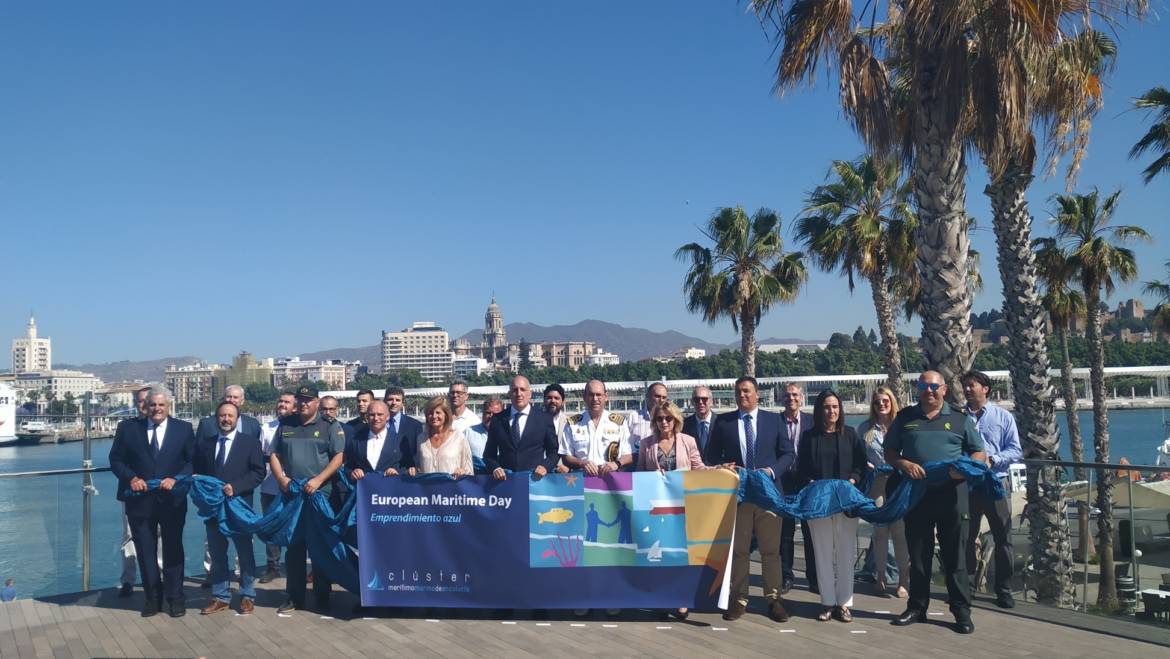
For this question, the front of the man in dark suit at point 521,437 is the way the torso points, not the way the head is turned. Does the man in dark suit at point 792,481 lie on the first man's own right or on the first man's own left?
on the first man's own left

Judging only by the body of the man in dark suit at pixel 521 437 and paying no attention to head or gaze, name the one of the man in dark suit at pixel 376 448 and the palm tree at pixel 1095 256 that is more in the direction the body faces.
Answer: the man in dark suit

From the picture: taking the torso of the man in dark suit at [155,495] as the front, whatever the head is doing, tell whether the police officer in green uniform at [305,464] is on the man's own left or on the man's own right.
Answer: on the man's own left

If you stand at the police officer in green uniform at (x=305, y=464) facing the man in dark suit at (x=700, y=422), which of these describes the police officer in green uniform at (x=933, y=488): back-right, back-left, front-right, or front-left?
front-right

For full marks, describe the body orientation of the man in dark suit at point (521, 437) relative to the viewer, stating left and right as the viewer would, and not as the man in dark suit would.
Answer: facing the viewer

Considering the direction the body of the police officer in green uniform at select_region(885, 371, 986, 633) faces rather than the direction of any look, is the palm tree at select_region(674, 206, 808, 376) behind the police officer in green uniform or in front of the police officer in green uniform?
behind

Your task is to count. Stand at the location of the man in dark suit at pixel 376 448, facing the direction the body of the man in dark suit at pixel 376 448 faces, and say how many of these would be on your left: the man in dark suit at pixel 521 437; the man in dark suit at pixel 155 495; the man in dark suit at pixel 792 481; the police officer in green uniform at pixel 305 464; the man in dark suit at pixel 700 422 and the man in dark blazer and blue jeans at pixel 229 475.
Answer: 3

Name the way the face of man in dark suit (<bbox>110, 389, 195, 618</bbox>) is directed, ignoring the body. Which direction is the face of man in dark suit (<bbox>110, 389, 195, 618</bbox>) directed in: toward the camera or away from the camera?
toward the camera

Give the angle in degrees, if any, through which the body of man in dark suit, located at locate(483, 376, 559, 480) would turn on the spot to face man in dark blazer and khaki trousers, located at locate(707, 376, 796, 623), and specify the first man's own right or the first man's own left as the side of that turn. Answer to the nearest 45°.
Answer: approximately 90° to the first man's own left

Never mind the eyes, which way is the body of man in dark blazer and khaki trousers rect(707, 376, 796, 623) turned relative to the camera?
toward the camera

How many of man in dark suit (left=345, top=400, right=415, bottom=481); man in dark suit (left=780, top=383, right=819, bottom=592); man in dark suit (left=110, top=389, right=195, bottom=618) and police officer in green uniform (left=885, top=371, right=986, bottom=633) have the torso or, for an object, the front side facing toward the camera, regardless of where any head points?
4

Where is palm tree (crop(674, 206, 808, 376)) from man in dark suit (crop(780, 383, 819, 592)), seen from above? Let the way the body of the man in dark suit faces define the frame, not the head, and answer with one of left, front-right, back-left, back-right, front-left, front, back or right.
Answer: back

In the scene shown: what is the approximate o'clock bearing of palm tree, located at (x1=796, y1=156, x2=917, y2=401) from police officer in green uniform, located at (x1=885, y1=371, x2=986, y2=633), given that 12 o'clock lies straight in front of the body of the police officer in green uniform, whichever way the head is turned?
The palm tree is roughly at 6 o'clock from the police officer in green uniform.

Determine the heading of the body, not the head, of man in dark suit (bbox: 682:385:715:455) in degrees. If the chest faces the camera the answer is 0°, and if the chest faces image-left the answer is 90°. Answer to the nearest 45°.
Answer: approximately 0°
